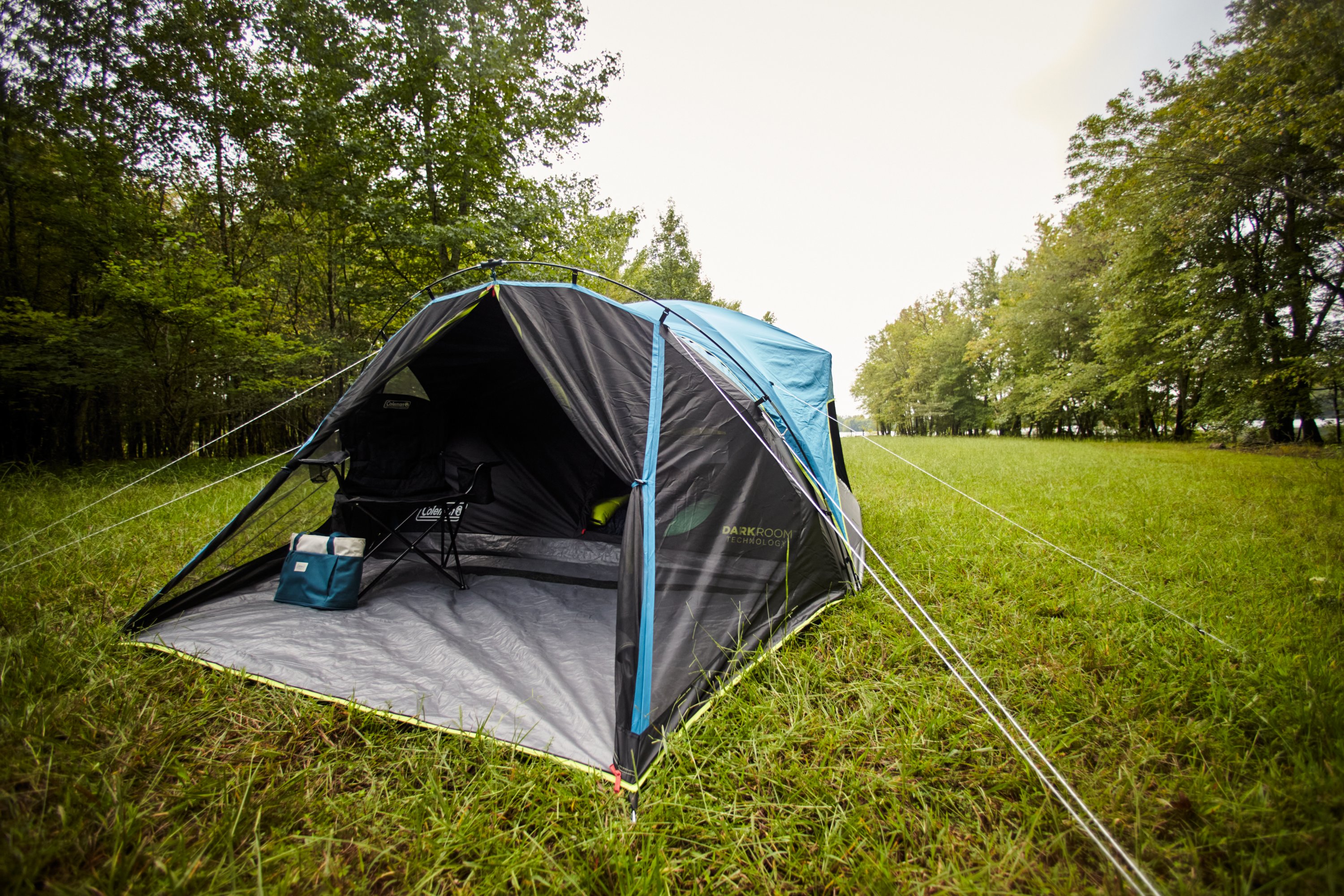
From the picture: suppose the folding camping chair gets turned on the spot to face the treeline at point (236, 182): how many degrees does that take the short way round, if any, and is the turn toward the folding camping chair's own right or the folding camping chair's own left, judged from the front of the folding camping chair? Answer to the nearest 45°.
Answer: approximately 180°

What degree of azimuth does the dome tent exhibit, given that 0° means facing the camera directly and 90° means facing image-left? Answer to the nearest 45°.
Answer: approximately 45°

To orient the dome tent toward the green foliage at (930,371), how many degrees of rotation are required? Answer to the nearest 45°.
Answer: approximately 180°

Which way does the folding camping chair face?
toward the camera

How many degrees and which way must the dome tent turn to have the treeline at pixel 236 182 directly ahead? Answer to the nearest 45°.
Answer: approximately 90° to its right

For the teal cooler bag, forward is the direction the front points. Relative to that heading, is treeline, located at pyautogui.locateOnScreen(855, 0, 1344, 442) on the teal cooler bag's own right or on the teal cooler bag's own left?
on the teal cooler bag's own left

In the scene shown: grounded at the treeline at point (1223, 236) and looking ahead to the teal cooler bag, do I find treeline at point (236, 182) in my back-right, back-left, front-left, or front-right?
front-right

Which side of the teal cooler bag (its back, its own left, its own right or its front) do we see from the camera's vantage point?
front

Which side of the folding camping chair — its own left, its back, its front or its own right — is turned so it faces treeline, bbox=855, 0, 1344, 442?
left

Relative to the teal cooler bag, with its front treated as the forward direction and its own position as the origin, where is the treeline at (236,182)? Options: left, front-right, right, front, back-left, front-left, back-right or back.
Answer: back

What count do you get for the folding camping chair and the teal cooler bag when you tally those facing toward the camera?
2

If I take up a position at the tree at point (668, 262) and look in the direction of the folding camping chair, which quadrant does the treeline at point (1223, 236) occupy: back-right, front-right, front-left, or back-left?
front-left
